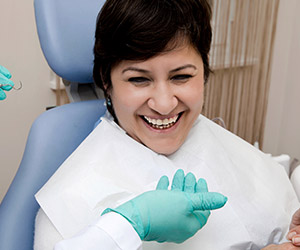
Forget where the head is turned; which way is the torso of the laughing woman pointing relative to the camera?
toward the camera
